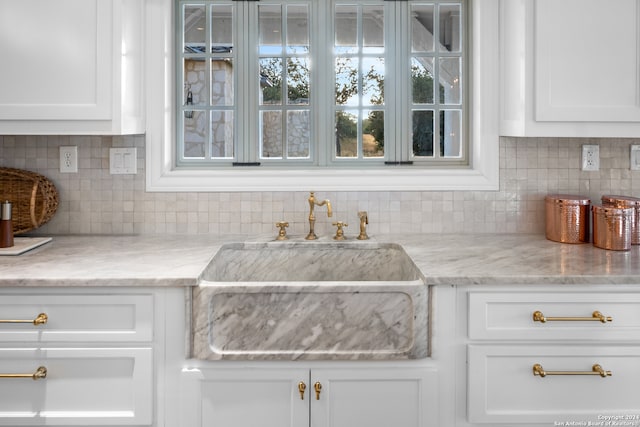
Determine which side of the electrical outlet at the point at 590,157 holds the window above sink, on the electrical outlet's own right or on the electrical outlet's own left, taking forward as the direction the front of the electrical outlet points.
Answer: on the electrical outlet's own right

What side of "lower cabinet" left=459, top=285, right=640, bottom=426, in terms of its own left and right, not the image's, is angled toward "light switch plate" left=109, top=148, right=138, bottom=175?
right

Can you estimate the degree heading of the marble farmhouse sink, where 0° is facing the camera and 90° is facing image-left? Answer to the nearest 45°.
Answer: approximately 0°

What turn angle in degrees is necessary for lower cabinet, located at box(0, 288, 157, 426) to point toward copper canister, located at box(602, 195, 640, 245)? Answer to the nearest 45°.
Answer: approximately 90° to its left

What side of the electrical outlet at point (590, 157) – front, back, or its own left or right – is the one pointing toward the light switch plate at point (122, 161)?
right
